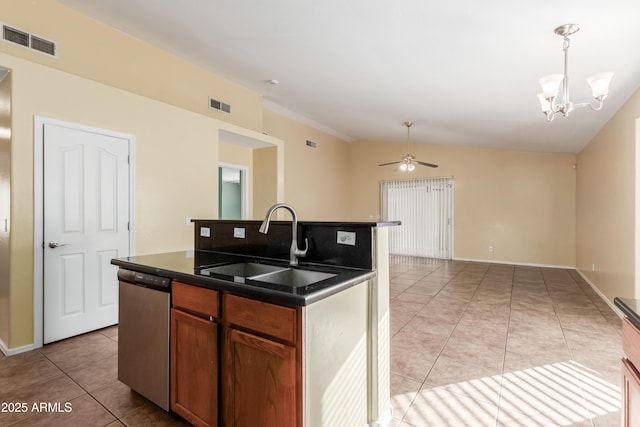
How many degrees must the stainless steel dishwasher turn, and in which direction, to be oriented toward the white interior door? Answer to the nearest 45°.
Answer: approximately 135° to its right

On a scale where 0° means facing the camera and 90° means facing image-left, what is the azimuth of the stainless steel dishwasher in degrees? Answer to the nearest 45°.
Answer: approximately 45°

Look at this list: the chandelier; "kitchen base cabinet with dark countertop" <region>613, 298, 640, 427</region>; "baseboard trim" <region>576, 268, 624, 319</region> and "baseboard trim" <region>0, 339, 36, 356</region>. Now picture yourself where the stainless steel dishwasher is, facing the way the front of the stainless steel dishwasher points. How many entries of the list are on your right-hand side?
1

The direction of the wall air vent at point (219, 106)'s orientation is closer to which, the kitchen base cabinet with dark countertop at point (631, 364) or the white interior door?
the kitchen base cabinet with dark countertop

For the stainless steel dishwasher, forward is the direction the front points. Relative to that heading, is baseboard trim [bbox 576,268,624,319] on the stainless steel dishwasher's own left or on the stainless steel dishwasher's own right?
on the stainless steel dishwasher's own left

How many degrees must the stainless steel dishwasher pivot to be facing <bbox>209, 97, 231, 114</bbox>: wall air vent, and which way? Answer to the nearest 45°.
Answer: approximately 135° to its right

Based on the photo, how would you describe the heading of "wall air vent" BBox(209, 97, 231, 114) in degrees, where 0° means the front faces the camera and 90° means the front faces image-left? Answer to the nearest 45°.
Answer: approximately 315°

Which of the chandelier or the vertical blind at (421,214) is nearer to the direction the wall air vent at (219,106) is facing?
the chandelier

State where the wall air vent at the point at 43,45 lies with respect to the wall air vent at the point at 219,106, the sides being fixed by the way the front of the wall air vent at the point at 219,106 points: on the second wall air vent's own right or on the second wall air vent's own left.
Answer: on the second wall air vent's own right

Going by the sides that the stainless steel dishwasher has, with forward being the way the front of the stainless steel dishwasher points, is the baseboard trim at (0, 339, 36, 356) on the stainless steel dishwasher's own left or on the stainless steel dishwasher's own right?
on the stainless steel dishwasher's own right

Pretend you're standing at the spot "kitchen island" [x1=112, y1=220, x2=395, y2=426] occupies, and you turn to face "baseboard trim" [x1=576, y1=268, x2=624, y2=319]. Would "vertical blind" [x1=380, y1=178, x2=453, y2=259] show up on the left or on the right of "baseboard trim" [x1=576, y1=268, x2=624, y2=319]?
left

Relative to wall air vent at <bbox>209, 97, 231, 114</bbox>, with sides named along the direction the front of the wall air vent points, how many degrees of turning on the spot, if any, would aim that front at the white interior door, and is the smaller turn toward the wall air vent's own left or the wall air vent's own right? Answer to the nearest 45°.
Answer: approximately 90° to the wall air vent's own right

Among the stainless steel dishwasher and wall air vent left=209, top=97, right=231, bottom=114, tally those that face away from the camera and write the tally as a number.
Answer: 0
